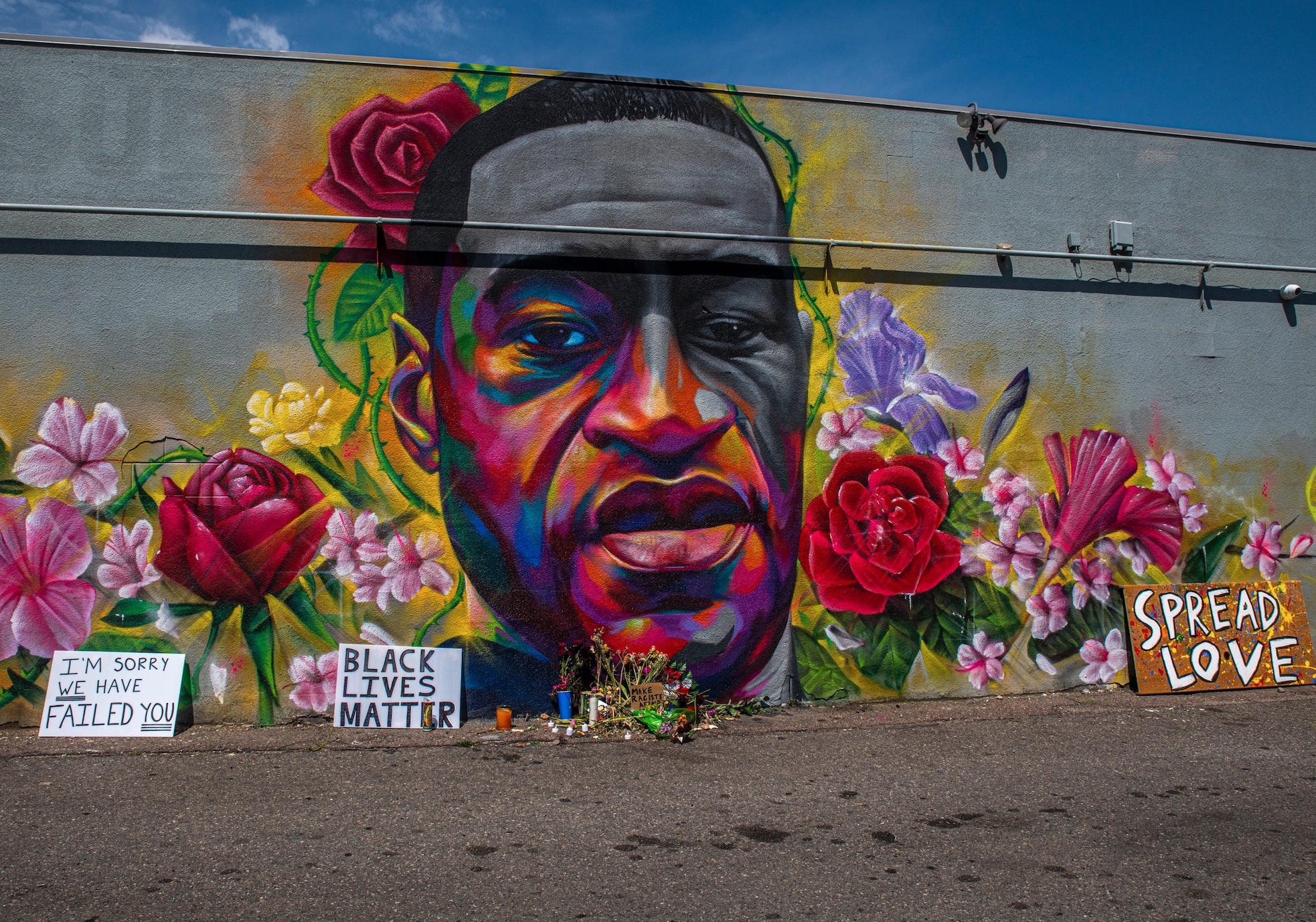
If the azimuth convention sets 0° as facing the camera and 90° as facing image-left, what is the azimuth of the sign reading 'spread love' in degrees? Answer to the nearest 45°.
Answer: approximately 0°

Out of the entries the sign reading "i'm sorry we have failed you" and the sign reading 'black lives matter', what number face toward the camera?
2

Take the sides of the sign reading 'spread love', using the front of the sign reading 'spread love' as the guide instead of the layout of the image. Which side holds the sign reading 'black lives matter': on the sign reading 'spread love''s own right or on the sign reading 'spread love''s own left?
on the sign reading 'spread love''s own right

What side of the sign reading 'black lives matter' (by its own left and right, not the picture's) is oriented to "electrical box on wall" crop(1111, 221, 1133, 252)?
left

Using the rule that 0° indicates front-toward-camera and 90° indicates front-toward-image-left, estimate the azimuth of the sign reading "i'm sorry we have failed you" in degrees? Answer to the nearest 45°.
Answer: approximately 0°

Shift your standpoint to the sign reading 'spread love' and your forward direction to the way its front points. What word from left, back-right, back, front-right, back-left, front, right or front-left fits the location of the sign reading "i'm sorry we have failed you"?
front-right

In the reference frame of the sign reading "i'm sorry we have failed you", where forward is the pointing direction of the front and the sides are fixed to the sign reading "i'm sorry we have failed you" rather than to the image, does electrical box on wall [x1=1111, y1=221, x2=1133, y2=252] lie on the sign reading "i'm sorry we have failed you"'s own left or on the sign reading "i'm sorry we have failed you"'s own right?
on the sign reading "i'm sorry we have failed you"'s own left
